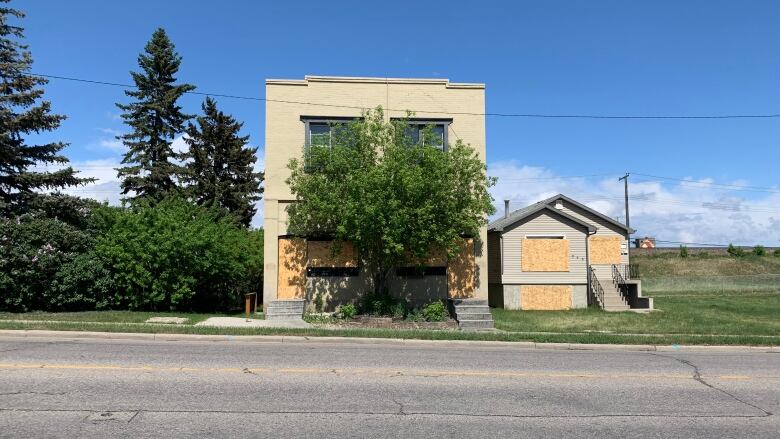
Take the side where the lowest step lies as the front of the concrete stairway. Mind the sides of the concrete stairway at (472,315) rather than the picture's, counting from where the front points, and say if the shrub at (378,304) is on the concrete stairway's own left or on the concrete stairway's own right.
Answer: on the concrete stairway's own right

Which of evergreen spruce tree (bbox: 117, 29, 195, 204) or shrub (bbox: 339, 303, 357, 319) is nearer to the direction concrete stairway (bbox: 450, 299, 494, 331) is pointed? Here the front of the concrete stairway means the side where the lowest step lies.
the shrub

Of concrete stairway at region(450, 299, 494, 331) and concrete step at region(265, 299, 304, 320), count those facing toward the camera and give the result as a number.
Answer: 2

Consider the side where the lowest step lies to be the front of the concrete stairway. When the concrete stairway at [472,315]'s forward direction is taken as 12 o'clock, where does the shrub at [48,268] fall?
The shrub is roughly at 3 o'clock from the concrete stairway.

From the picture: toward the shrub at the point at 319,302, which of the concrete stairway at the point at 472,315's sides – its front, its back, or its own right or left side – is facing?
right

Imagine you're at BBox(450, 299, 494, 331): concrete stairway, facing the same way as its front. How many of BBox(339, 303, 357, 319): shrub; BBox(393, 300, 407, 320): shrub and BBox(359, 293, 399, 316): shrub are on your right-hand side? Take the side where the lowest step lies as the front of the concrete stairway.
3

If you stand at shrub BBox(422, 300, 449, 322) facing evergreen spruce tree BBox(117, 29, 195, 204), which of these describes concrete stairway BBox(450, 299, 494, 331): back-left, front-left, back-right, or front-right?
back-right

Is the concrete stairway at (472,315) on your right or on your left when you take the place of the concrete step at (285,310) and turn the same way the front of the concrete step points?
on your left

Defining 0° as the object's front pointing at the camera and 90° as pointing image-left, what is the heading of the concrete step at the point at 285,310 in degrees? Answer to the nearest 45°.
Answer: approximately 0°

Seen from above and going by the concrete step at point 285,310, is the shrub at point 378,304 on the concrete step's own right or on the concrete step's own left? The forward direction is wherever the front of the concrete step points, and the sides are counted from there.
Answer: on the concrete step's own left
